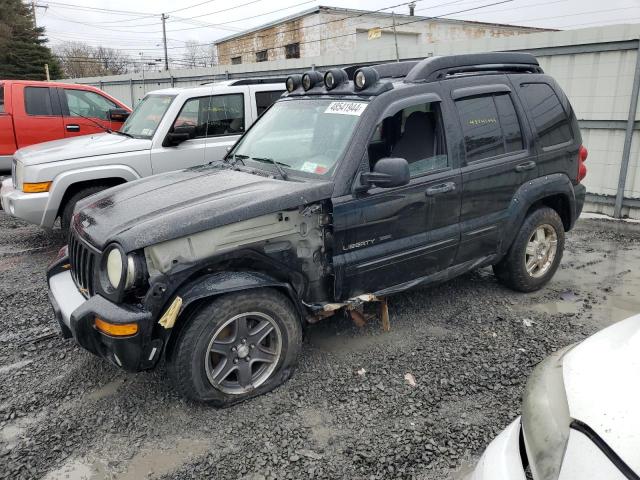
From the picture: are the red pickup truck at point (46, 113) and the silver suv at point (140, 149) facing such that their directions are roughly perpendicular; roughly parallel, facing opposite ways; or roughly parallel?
roughly parallel, facing opposite ways

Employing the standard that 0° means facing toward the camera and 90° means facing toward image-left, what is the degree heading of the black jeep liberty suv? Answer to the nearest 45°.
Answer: approximately 45°

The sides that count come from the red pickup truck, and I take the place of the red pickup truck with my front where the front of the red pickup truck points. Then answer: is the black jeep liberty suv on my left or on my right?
on my right

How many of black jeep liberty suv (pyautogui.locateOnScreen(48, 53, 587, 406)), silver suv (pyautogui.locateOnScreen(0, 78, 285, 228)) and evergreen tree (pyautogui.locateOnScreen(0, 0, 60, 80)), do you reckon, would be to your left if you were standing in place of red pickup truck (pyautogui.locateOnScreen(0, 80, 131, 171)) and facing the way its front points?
1

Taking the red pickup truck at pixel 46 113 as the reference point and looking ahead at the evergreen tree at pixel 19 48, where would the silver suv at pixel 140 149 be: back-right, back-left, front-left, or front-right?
back-right

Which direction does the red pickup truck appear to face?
to the viewer's right

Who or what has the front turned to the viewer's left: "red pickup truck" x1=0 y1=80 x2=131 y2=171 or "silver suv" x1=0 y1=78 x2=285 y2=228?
the silver suv

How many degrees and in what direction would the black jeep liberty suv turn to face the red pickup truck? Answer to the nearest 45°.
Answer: approximately 90° to its right

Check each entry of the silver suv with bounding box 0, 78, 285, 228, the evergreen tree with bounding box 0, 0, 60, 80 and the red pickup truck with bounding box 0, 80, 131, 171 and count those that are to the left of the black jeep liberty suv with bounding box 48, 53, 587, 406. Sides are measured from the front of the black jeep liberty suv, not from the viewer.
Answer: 0

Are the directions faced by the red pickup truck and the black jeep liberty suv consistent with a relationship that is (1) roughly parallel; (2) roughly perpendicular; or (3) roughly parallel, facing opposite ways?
roughly parallel, facing opposite ways

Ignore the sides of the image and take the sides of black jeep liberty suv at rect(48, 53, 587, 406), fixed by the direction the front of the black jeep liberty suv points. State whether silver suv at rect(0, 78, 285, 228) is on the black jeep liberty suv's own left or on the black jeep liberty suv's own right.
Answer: on the black jeep liberty suv's own right

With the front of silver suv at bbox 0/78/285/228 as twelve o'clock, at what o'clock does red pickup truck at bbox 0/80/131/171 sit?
The red pickup truck is roughly at 2 o'clock from the silver suv.

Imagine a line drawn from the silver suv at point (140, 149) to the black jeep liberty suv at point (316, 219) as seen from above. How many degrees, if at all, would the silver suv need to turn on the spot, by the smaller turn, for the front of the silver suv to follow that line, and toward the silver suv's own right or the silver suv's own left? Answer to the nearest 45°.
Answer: approximately 90° to the silver suv's own left

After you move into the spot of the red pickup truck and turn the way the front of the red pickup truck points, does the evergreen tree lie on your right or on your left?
on your left

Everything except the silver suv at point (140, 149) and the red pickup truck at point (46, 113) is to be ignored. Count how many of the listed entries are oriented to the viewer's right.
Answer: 1

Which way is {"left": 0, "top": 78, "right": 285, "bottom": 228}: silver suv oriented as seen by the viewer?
to the viewer's left

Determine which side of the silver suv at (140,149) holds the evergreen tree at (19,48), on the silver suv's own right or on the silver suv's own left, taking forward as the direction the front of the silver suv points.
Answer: on the silver suv's own right
